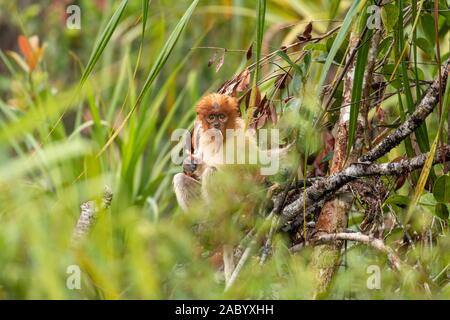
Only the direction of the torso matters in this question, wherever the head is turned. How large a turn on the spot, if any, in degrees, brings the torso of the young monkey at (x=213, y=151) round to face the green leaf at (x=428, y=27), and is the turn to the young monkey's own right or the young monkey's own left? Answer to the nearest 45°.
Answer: approximately 90° to the young monkey's own left

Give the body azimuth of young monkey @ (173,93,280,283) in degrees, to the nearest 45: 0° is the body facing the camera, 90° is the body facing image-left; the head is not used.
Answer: approximately 0°
